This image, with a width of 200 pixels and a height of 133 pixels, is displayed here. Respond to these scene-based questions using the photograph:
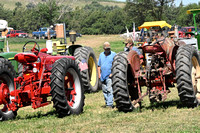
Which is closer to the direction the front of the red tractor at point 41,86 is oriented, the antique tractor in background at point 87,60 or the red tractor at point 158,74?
the antique tractor in background

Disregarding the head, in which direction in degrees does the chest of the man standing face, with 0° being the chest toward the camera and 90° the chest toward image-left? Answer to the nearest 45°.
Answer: approximately 0°

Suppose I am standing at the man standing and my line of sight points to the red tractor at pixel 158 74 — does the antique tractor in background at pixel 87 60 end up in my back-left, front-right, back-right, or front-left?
back-left

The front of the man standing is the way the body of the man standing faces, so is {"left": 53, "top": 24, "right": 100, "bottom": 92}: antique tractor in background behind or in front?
behind

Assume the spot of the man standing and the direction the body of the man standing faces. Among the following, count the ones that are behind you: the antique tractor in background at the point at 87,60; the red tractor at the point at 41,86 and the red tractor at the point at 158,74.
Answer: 1

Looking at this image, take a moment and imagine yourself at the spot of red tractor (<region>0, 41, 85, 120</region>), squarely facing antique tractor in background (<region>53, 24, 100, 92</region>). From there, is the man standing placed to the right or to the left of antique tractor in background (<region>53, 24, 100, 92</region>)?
right

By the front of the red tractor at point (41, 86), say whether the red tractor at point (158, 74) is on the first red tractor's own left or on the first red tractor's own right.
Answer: on the first red tractor's own right

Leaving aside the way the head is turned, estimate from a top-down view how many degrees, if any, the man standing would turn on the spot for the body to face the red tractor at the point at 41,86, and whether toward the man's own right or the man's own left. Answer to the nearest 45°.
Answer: approximately 45° to the man's own right

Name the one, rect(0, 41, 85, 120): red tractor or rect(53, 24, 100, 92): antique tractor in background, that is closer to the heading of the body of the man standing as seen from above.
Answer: the red tractor

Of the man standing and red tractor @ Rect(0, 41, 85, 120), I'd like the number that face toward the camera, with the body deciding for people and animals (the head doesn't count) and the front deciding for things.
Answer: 1
